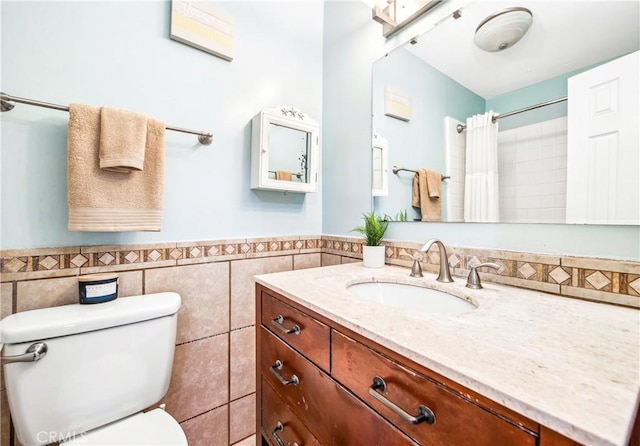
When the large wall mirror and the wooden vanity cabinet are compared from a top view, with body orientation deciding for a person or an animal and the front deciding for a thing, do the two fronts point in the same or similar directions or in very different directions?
same or similar directions

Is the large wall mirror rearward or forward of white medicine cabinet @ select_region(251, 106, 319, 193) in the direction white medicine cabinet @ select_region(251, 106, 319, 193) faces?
forward

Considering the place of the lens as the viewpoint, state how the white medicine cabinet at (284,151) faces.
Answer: facing the viewer and to the right of the viewer

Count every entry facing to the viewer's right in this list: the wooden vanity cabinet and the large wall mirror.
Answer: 0

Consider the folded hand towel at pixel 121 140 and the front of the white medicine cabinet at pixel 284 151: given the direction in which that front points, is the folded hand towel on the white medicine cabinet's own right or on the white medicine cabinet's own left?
on the white medicine cabinet's own right

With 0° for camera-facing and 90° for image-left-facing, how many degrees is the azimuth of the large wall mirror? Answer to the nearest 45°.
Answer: approximately 45°

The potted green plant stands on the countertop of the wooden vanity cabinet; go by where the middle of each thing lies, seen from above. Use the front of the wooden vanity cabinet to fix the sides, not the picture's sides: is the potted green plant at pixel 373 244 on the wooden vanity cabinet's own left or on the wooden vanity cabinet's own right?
on the wooden vanity cabinet's own right

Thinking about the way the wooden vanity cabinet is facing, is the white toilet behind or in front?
in front

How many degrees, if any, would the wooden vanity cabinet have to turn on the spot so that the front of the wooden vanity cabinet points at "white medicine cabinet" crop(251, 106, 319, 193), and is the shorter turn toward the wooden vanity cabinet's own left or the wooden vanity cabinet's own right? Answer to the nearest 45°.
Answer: approximately 90° to the wooden vanity cabinet's own right

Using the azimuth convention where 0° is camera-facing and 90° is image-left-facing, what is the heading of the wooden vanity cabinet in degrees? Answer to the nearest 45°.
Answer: approximately 45°

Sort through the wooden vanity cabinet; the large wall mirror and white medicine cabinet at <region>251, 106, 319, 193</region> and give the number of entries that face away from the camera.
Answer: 0

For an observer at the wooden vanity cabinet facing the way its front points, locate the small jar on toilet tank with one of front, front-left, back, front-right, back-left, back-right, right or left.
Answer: front-right

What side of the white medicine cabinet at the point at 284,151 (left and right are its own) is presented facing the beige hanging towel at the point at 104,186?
right
